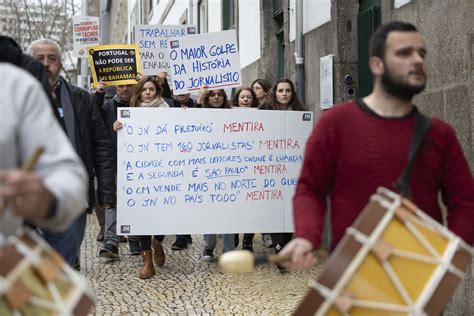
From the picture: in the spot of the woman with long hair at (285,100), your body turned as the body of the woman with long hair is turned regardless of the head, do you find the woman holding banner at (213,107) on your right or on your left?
on your right

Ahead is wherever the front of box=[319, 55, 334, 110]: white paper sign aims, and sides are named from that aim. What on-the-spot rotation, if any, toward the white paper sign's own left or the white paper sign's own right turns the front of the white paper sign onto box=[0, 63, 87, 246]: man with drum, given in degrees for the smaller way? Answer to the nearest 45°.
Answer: approximately 45° to the white paper sign's own left

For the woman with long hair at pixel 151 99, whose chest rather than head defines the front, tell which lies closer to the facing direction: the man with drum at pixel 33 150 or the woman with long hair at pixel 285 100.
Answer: the man with drum

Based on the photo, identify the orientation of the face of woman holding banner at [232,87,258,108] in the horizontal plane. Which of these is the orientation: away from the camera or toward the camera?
toward the camera

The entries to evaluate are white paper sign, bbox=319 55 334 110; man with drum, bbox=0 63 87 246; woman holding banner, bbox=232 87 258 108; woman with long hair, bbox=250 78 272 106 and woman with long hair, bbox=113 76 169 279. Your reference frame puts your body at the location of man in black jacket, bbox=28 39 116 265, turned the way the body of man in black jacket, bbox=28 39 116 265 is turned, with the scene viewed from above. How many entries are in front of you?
1

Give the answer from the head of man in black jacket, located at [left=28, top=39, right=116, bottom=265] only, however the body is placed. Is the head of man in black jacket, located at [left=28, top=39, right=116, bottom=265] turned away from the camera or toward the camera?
toward the camera

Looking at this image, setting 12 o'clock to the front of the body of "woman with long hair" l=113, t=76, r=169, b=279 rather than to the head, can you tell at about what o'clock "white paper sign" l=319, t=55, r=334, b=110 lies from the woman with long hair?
The white paper sign is roughly at 8 o'clock from the woman with long hair.

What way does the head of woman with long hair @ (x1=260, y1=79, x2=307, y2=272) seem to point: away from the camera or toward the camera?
toward the camera

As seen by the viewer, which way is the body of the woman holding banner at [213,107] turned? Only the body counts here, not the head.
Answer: toward the camera

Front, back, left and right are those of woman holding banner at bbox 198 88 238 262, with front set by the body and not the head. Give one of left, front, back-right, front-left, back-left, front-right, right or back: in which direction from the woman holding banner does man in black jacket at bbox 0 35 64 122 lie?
front

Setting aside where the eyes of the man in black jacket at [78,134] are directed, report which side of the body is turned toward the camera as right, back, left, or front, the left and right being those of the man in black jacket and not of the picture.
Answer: front

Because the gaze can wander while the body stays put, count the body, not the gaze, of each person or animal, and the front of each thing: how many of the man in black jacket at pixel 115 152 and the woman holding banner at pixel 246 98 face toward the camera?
2

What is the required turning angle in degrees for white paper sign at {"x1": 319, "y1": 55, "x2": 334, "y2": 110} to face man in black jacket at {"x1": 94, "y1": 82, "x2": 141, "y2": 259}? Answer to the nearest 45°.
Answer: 0° — it already faces them

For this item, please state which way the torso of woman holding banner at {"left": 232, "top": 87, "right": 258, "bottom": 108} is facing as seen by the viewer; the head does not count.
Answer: toward the camera

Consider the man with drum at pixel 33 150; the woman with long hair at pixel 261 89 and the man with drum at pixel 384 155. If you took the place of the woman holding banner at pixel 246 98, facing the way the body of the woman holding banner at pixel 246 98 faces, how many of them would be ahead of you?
2
